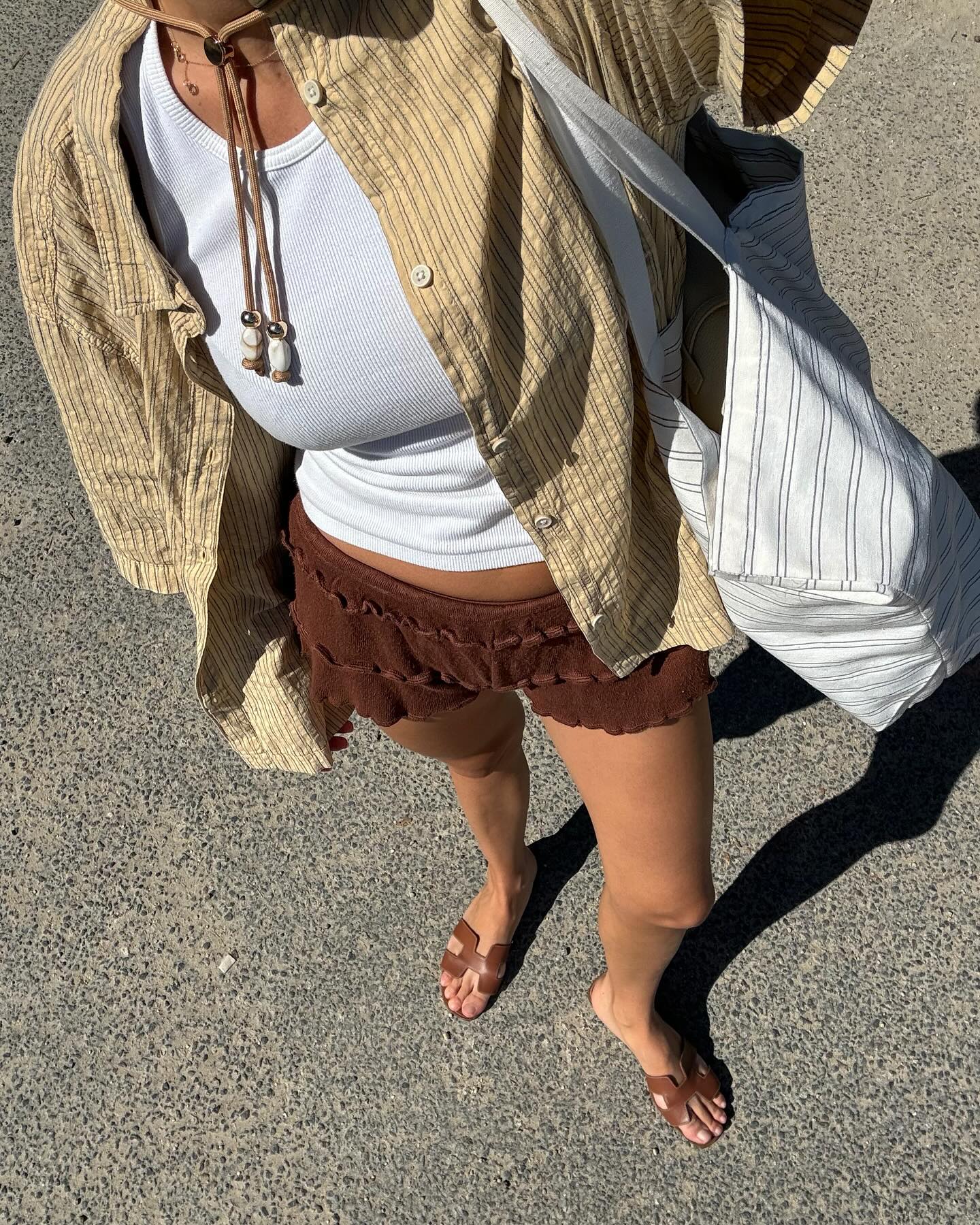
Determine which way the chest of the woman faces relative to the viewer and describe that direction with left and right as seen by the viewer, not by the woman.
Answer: facing the viewer
